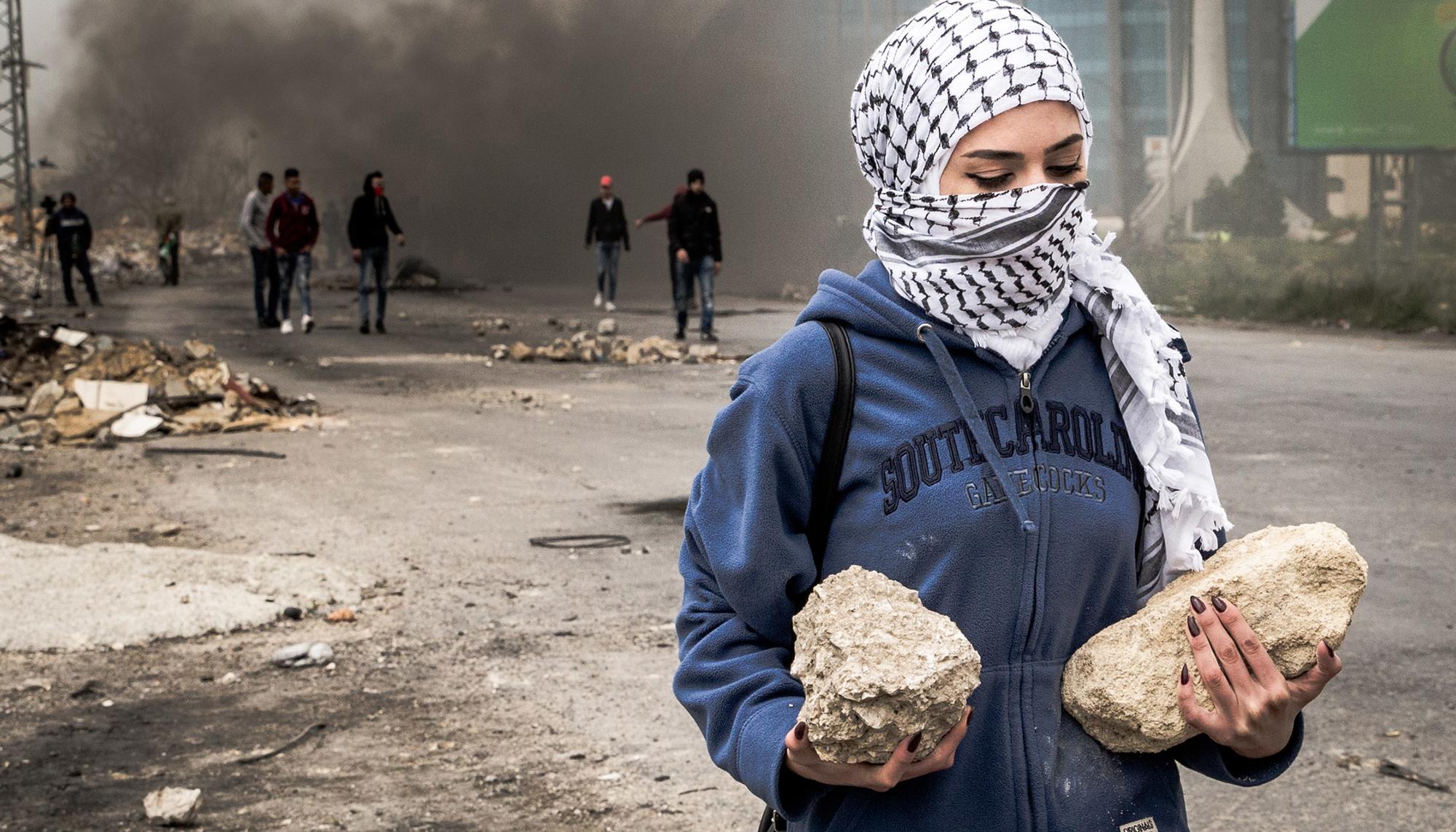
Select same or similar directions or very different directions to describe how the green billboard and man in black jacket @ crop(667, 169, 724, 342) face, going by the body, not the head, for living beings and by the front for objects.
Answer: same or similar directions

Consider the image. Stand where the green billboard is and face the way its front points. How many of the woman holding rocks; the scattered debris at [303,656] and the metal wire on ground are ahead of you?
3

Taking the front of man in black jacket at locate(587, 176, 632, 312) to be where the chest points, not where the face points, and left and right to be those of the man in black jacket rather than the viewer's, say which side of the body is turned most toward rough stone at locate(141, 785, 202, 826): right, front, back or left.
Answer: front

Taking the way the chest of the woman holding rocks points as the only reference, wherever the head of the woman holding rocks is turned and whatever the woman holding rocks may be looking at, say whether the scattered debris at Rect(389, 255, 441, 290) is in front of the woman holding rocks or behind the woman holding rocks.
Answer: behind

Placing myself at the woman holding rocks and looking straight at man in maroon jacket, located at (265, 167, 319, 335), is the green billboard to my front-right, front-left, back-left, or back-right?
front-right

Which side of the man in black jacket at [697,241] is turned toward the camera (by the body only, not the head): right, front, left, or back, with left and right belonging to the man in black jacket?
front

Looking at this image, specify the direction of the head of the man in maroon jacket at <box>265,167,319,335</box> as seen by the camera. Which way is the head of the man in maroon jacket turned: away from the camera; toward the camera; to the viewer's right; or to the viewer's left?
toward the camera

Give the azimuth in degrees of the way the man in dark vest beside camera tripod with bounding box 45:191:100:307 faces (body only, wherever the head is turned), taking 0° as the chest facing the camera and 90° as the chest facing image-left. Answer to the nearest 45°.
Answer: approximately 0°

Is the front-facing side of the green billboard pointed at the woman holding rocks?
yes

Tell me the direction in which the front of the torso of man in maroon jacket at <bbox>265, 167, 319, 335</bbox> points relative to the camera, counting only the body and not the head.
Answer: toward the camera

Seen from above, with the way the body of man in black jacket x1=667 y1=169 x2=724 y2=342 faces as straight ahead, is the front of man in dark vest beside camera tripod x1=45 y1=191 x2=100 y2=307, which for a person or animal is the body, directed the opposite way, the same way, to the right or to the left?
the same way

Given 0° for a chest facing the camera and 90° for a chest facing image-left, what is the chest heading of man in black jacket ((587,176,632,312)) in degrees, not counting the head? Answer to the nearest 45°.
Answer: approximately 0°

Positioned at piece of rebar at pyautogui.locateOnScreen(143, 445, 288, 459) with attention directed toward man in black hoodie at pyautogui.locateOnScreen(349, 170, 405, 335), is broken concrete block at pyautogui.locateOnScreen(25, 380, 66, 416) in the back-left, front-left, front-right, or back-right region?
front-left

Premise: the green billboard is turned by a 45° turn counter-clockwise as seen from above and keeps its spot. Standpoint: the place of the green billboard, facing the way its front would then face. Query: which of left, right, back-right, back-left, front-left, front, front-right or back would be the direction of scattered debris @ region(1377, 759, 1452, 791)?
front-right
